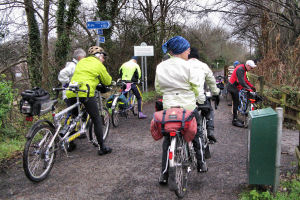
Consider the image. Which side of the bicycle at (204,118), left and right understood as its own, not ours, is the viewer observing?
back

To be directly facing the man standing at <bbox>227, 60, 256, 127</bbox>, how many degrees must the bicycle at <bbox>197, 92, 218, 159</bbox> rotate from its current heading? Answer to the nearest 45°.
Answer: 0° — it already faces them

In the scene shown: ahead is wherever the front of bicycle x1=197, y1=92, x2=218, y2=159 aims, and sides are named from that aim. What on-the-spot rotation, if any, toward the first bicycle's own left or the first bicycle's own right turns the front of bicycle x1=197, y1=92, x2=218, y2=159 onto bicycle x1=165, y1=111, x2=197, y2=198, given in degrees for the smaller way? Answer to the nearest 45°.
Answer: approximately 180°

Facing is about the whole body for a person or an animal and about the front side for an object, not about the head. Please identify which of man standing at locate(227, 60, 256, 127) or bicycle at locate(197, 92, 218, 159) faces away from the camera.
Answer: the bicycle

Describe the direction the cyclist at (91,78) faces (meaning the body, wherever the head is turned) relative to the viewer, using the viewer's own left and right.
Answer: facing away from the viewer and to the right of the viewer

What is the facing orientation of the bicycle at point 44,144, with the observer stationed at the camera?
facing away from the viewer and to the right of the viewer

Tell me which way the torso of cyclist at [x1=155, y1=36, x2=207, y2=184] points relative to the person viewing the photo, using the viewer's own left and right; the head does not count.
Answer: facing away from the viewer

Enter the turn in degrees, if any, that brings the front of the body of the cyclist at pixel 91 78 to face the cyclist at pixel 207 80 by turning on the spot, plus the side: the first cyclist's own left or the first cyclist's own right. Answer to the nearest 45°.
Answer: approximately 45° to the first cyclist's own right
